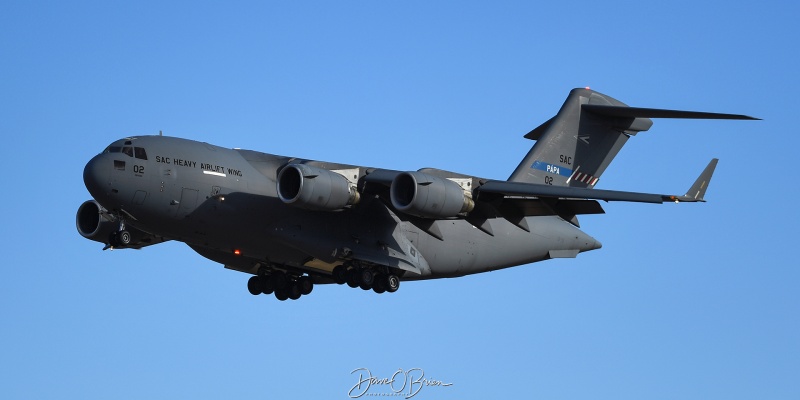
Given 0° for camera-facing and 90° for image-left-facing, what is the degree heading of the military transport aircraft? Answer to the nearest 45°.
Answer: approximately 45°
